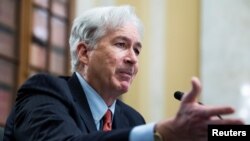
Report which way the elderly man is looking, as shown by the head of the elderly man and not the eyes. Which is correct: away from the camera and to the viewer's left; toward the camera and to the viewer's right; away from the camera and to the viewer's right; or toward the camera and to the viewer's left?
toward the camera and to the viewer's right

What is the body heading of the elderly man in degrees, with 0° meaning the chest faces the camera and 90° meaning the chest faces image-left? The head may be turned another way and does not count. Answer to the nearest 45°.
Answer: approximately 315°
